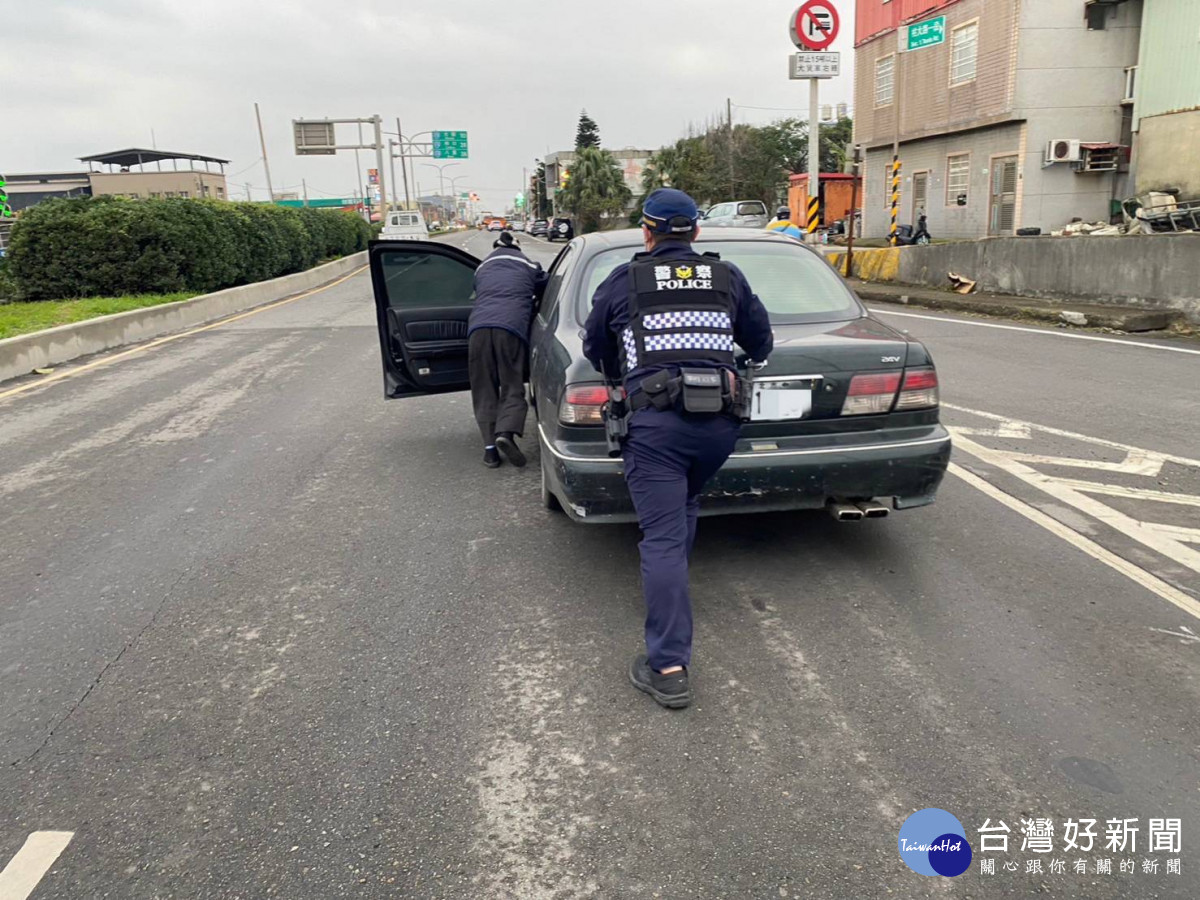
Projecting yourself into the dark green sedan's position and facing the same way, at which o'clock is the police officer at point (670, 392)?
The police officer is roughly at 7 o'clock from the dark green sedan.

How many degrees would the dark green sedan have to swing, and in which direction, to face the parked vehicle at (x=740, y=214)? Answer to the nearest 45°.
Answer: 0° — it already faces it

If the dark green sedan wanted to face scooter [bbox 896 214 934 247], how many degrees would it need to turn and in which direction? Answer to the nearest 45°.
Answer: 0° — it already faces it

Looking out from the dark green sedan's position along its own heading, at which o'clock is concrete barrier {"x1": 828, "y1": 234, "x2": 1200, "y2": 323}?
The concrete barrier is roughly at 1 o'clock from the dark green sedan.

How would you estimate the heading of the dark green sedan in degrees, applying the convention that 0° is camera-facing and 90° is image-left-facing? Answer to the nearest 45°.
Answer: approximately 180°

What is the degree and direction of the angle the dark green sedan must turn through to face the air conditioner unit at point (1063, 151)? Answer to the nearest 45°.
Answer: approximately 45° to its right
